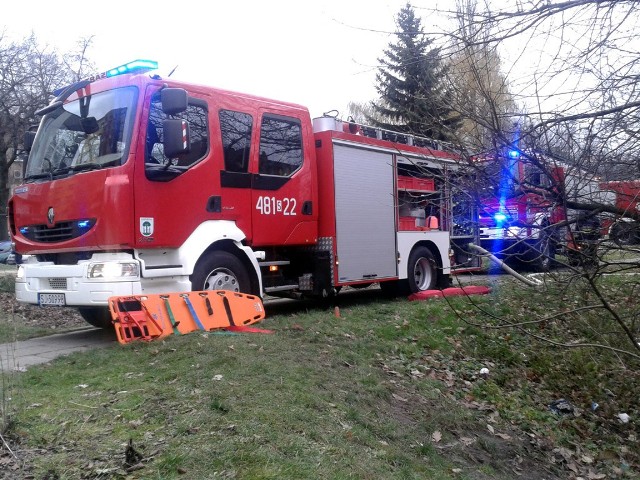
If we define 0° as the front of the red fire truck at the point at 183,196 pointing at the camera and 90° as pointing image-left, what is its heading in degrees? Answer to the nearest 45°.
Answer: approximately 45°

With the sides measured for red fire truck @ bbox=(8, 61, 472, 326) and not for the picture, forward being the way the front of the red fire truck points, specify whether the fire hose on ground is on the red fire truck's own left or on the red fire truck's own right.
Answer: on the red fire truck's own left
